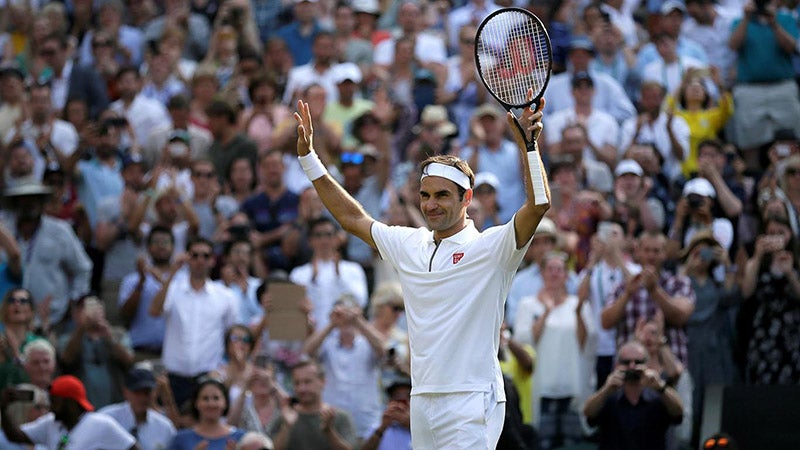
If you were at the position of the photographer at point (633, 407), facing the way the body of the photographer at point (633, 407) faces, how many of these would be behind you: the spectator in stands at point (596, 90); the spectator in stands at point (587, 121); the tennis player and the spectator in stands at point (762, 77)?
3

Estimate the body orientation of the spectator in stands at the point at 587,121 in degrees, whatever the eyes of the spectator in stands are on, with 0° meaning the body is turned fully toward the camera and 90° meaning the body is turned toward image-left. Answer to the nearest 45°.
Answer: approximately 0°

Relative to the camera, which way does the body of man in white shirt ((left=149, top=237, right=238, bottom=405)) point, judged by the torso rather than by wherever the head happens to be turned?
toward the camera

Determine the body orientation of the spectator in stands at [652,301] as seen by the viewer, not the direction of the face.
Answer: toward the camera

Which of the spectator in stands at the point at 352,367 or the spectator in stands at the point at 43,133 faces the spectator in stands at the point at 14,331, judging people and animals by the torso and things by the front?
the spectator in stands at the point at 43,133

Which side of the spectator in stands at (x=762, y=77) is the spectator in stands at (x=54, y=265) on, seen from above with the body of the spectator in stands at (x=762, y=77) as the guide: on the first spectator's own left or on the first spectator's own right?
on the first spectator's own right

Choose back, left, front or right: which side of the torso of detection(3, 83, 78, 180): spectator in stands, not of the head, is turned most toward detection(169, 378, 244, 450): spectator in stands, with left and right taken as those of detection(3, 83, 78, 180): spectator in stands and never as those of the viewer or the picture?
front

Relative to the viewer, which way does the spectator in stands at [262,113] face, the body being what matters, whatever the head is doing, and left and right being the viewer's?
facing the viewer

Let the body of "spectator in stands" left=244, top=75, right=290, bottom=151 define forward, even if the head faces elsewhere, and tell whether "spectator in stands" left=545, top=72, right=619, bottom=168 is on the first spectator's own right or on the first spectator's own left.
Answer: on the first spectator's own left

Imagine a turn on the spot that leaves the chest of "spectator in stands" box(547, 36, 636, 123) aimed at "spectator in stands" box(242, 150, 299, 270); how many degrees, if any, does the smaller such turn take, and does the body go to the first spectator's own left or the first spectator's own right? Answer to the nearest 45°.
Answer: approximately 45° to the first spectator's own right

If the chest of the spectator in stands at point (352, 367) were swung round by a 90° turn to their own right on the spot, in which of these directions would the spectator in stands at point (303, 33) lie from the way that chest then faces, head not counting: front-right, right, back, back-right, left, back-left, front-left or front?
right

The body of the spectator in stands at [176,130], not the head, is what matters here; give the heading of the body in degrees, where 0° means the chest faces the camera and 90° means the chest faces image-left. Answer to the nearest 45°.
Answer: approximately 0°
